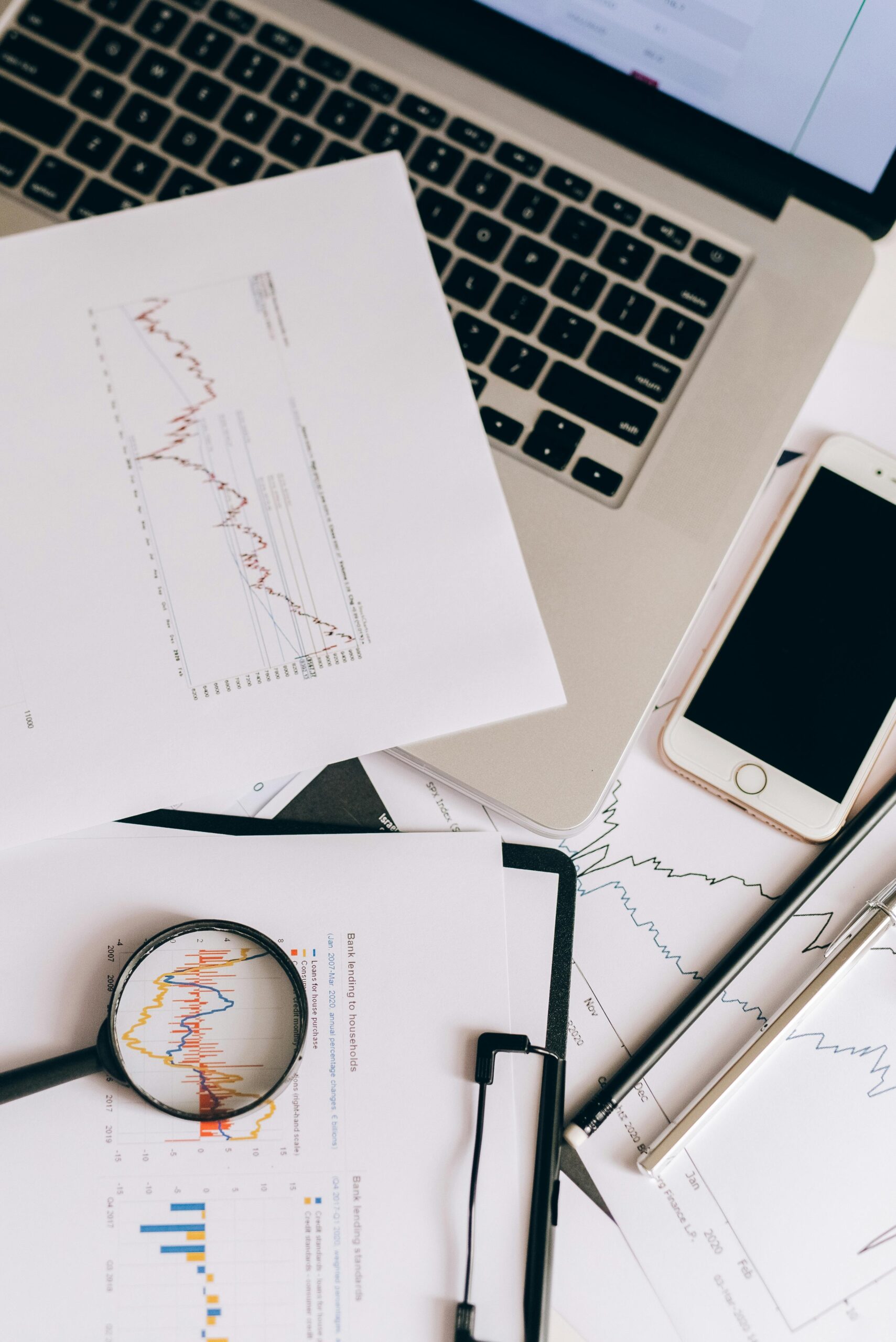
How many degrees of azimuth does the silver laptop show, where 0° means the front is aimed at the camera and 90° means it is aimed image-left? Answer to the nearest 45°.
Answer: approximately 45°
